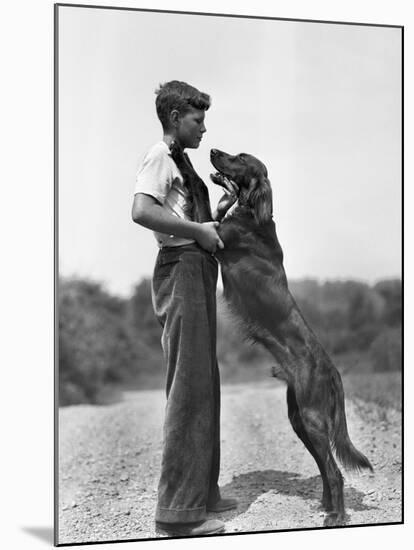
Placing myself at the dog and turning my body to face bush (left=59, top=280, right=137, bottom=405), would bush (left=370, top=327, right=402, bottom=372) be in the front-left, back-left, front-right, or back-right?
front-right

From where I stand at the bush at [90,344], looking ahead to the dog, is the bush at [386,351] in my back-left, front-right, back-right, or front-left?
front-left

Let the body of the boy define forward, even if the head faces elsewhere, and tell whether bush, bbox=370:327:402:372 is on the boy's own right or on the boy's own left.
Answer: on the boy's own left

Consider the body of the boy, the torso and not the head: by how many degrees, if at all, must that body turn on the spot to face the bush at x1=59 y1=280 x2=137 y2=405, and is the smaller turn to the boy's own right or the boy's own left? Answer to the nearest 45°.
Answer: approximately 90° to the boy's own left

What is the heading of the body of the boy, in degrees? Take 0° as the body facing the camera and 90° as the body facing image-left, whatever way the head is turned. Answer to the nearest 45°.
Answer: approximately 270°

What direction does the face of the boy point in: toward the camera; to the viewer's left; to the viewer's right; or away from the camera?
to the viewer's right

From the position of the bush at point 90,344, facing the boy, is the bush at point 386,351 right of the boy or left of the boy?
left

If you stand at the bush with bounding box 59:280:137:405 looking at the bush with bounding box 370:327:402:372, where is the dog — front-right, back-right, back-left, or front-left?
front-right
